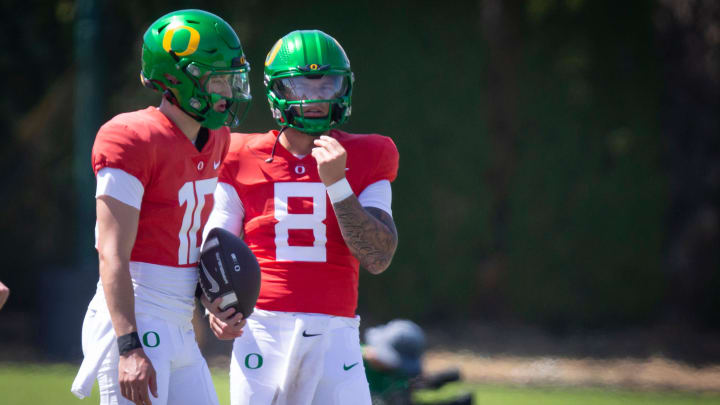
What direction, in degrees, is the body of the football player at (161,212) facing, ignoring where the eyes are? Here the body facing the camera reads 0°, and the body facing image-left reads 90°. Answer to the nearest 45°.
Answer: approximately 315°

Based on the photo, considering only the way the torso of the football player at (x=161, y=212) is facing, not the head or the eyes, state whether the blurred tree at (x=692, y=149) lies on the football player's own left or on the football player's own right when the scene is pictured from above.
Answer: on the football player's own left

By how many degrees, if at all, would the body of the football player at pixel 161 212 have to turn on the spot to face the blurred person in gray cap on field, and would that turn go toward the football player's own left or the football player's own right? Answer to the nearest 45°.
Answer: approximately 90° to the football player's own left

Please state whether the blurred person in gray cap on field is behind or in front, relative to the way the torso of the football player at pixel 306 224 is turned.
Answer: behind

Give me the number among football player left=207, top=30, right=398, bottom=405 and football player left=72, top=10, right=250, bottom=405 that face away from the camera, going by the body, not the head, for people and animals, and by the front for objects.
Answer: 0

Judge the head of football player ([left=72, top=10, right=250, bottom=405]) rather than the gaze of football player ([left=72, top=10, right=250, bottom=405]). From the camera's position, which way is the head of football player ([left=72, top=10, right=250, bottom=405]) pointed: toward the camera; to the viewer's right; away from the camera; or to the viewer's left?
to the viewer's right

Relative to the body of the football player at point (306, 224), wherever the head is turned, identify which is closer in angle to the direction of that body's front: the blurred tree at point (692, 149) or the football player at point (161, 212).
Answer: the football player

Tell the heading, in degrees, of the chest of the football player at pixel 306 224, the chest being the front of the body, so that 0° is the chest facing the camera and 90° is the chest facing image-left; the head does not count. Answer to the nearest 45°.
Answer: approximately 0°
